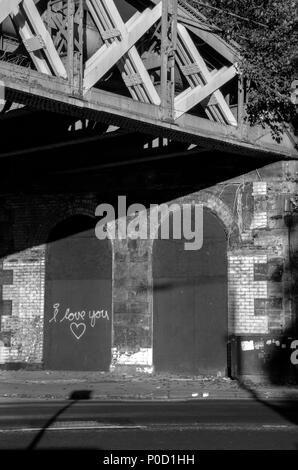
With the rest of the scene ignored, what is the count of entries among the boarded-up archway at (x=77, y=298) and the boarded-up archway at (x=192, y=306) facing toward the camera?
2

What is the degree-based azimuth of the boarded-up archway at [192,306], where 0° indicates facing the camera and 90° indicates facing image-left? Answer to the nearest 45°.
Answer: approximately 0°

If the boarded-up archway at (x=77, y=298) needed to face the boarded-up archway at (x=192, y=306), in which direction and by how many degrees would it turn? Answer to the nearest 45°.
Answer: approximately 45° to its left

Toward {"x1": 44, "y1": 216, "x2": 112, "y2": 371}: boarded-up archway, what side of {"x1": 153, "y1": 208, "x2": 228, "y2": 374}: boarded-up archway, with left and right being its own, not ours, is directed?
right
